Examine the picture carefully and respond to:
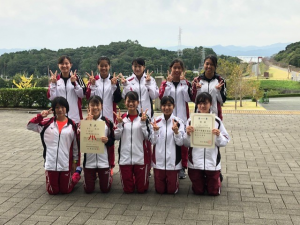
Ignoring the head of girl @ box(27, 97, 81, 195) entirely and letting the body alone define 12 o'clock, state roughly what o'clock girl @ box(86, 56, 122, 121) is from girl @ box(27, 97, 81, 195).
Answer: girl @ box(86, 56, 122, 121) is roughly at 8 o'clock from girl @ box(27, 97, 81, 195).

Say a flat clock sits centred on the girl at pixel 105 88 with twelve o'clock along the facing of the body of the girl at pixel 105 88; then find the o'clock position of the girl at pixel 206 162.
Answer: the girl at pixel 206 162 is roughly at 10 o'clock from the girl at pixel 105 88.

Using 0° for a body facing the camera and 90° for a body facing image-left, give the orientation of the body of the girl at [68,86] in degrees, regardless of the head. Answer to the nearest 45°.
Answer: approximately 0°

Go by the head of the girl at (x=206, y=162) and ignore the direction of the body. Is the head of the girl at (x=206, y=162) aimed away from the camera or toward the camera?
toward the camera

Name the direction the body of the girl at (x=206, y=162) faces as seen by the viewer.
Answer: toward the camera

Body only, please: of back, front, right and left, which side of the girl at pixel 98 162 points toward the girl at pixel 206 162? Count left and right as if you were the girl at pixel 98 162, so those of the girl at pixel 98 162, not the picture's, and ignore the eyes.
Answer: left

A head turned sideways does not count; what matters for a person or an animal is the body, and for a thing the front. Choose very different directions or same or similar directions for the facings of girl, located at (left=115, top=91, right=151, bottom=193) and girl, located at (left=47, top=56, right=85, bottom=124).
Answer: same or similar directions

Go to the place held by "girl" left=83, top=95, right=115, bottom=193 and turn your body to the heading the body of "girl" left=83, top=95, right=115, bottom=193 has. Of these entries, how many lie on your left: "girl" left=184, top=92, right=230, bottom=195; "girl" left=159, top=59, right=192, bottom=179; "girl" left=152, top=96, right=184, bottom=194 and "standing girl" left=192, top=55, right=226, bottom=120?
4

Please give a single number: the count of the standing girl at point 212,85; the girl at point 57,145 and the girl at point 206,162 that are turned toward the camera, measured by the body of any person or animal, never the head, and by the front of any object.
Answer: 3

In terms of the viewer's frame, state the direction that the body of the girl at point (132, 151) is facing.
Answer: toward the camera

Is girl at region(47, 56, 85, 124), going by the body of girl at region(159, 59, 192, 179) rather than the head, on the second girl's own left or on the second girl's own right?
on the second girl's own right

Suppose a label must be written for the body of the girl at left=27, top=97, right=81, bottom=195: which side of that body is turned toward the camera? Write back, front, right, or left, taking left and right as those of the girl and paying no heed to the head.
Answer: front
